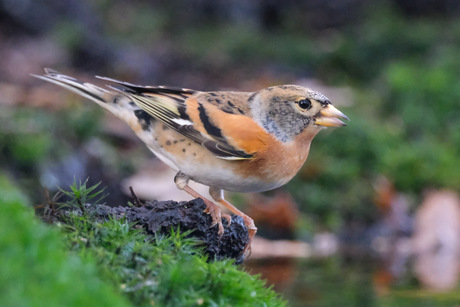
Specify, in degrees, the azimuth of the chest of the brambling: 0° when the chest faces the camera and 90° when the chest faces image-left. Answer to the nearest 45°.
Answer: approximately 270°
